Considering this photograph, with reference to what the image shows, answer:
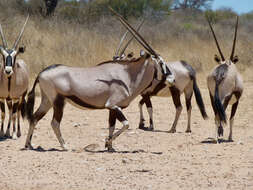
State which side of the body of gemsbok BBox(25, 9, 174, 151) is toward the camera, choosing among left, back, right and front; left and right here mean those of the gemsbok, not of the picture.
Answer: right

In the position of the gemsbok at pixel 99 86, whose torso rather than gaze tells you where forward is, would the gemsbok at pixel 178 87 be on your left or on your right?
on your left
